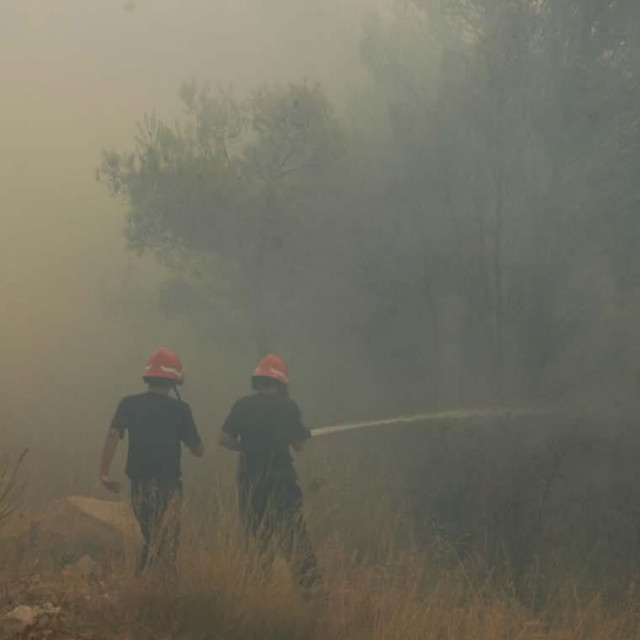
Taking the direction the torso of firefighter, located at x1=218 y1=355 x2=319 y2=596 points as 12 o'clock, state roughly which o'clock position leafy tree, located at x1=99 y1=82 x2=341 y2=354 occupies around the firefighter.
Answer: The leafy tree is roughly at 12 o'clock from the firefighter.

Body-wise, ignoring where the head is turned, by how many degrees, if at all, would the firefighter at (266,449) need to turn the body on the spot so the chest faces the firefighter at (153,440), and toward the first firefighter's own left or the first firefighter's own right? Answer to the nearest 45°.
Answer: approximately 90° to the first firefighter's own left

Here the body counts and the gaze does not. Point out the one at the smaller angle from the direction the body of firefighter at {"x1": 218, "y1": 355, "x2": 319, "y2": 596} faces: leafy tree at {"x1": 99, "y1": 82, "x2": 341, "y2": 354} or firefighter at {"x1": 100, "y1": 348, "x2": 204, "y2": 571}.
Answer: the leafy tree

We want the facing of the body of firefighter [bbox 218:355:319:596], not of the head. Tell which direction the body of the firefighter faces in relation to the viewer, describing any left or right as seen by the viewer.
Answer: facing away from the viewer

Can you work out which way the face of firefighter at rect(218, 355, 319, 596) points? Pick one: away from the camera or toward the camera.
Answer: away from the camera

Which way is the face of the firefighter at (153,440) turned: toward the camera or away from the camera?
away from the camera
